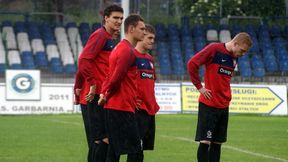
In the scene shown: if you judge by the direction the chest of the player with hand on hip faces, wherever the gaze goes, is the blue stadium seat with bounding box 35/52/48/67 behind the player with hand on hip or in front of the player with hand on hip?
behind

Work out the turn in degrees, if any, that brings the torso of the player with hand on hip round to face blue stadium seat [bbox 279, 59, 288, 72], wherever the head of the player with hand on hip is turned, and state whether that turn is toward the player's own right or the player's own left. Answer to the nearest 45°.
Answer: approximately 135° to the player's own left

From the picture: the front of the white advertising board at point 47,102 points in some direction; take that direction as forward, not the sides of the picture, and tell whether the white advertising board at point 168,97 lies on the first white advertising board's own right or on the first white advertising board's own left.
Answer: on the first white advertising board's own left

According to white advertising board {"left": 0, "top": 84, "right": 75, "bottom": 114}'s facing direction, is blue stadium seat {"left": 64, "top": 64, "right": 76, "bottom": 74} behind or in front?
behind

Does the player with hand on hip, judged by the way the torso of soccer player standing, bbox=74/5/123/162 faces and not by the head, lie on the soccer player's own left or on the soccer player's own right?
on the soccer player's own left
